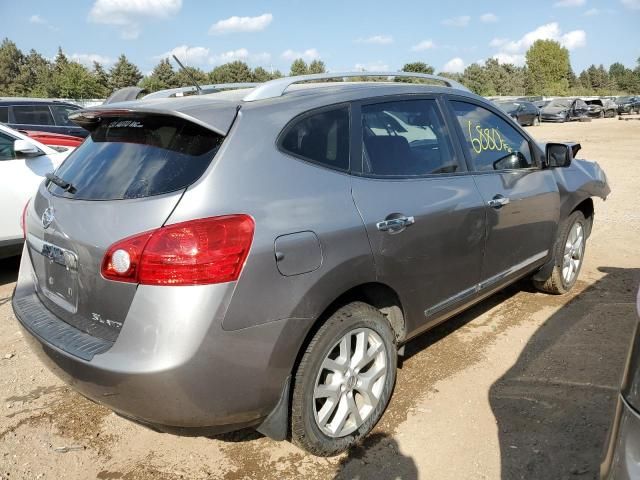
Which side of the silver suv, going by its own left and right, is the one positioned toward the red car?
left

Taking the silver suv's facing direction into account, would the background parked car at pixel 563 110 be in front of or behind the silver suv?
in front

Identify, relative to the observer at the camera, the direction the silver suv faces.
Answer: facing away from the viewer and to the right of the viewer

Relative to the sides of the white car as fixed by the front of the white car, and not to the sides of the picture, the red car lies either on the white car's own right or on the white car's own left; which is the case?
on the white car's own left

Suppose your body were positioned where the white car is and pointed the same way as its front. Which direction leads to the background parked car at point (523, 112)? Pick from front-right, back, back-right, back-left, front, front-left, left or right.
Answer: front-left

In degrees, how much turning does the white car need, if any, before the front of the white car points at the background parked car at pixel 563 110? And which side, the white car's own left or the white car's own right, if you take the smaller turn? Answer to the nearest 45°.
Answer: approximately 45° to the white car's own left

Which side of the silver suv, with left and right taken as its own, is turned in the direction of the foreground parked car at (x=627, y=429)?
right

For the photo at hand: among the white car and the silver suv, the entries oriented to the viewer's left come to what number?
0

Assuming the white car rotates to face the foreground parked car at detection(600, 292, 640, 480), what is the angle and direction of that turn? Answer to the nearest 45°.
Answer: approximately 90° to its right
